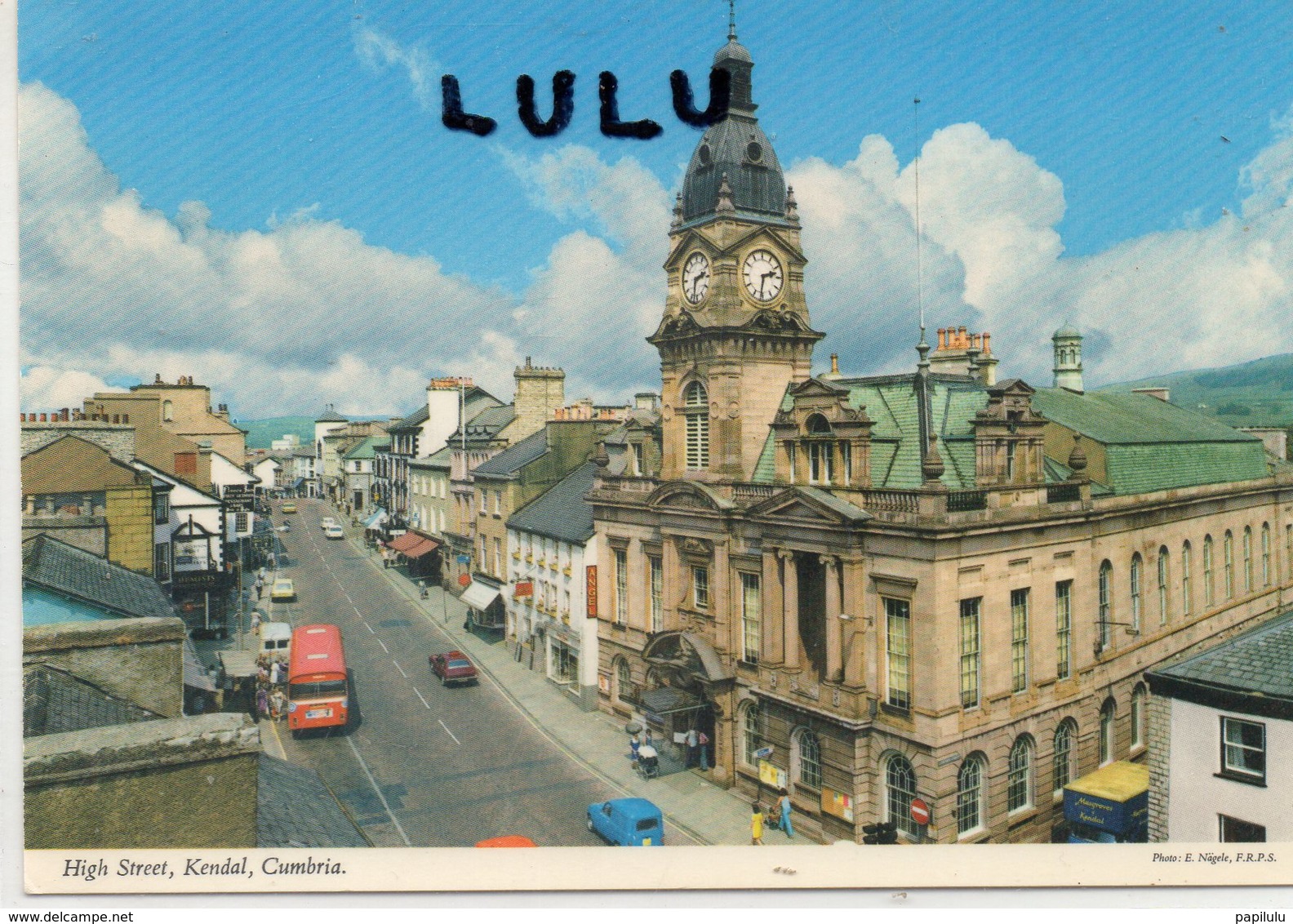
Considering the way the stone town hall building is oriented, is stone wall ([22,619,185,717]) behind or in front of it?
in front

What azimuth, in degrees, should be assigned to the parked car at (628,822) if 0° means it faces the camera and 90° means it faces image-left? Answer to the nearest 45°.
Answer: approximately 135°

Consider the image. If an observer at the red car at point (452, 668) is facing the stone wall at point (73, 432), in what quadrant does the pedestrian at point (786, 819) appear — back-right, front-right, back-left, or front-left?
back-left

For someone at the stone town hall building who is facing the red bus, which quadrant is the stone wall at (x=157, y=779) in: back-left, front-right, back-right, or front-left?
front-left

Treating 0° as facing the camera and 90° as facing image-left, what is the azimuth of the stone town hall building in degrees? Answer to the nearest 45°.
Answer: approximately 45°

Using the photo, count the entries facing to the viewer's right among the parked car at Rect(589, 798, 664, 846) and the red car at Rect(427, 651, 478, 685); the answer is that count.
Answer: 0

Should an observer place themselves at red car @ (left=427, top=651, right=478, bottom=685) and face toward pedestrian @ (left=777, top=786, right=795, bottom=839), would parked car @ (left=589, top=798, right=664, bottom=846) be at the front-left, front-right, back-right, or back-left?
front-right

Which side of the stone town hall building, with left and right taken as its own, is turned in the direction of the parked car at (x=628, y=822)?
front

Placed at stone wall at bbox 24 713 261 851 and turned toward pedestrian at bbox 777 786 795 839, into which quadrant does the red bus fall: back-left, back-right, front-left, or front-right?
front-left
